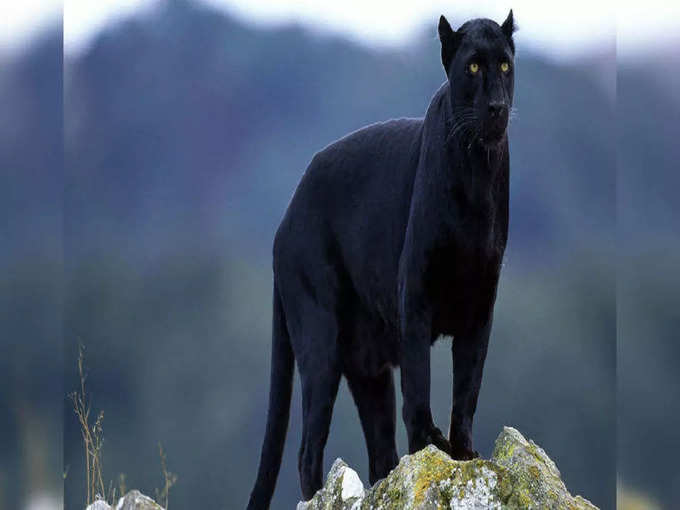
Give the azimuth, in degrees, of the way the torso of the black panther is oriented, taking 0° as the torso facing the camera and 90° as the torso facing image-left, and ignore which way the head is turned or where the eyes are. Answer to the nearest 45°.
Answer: approximately 315°

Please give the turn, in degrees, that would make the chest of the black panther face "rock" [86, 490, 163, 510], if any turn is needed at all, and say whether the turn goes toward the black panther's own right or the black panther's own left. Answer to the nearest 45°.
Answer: approximately 135° to the black panther's own right
